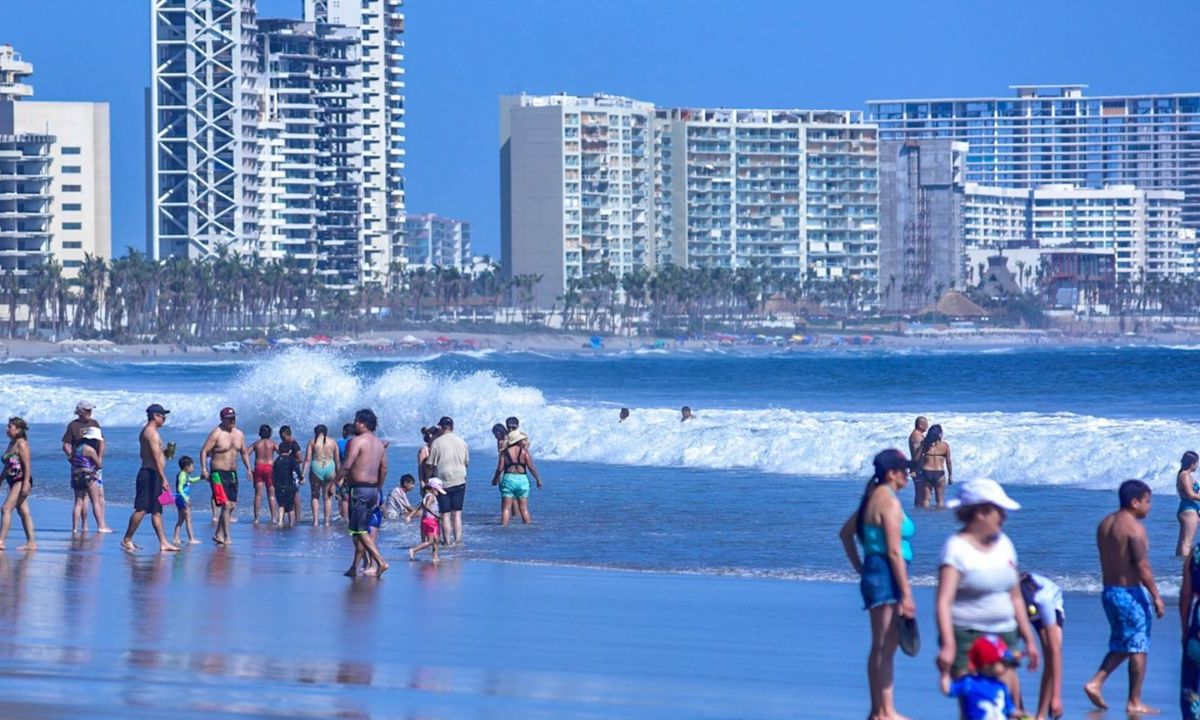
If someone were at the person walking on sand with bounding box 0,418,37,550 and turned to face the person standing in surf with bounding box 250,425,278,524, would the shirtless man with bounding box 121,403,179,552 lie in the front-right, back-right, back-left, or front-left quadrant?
front-right

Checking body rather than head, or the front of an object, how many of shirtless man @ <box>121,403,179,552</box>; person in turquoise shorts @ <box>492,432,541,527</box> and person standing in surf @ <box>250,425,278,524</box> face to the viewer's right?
1

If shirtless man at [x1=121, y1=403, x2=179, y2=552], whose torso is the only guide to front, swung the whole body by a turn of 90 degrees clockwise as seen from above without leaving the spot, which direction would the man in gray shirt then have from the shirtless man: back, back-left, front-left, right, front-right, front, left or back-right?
left

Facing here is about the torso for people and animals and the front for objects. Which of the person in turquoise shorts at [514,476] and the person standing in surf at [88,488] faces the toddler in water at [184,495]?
the person standing in surf

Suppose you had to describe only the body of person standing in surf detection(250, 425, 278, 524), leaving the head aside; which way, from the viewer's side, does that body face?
away from the camera

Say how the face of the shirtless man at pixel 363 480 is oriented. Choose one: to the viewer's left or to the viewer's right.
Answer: to the viewer's left

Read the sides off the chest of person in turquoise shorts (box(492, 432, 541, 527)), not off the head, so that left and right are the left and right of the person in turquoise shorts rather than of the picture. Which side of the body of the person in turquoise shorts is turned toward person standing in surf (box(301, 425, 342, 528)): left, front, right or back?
left

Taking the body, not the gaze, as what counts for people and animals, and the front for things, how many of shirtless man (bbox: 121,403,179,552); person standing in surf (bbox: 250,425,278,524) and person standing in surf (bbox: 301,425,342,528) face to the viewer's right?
1
